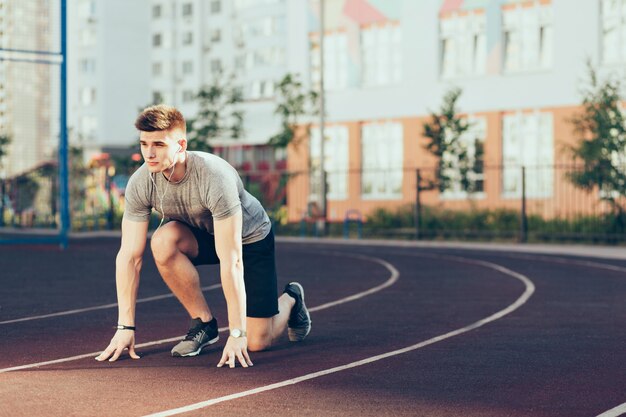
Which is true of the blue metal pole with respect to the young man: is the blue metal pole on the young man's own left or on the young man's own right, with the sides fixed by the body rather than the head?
on the young man's own right

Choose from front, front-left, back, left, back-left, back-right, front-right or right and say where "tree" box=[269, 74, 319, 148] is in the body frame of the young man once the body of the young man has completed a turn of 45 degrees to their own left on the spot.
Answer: back

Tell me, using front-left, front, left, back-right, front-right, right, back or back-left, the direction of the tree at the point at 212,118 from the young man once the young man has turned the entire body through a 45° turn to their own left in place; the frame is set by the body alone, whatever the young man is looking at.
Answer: back

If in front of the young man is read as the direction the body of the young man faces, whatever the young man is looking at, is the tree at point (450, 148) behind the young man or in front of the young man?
behind

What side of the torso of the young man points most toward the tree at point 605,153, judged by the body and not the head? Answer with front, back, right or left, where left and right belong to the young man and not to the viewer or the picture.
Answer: back

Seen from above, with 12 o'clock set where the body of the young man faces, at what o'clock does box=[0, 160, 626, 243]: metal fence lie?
The metal fence is roughly at 5 o'clock from the young man.

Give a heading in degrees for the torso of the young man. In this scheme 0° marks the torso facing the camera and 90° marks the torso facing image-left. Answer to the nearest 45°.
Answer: approximately 45°
